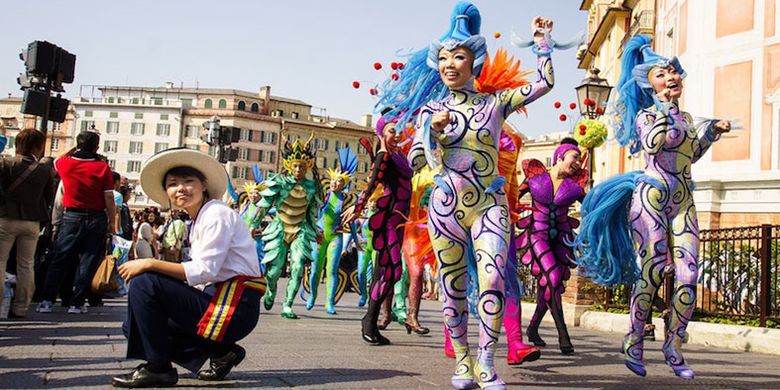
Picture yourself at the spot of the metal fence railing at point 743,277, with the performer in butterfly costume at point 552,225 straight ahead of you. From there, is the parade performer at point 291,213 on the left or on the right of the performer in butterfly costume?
right

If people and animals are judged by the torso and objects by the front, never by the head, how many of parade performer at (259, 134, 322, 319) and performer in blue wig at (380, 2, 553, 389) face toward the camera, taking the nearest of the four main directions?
2

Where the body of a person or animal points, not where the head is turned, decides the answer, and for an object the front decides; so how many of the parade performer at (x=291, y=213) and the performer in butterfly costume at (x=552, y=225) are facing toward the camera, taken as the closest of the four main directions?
2

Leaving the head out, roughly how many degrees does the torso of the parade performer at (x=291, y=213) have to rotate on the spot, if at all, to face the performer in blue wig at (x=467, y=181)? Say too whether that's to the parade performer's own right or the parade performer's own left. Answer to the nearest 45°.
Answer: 0° — they already face them

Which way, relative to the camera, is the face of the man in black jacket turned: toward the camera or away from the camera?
away from the camera
